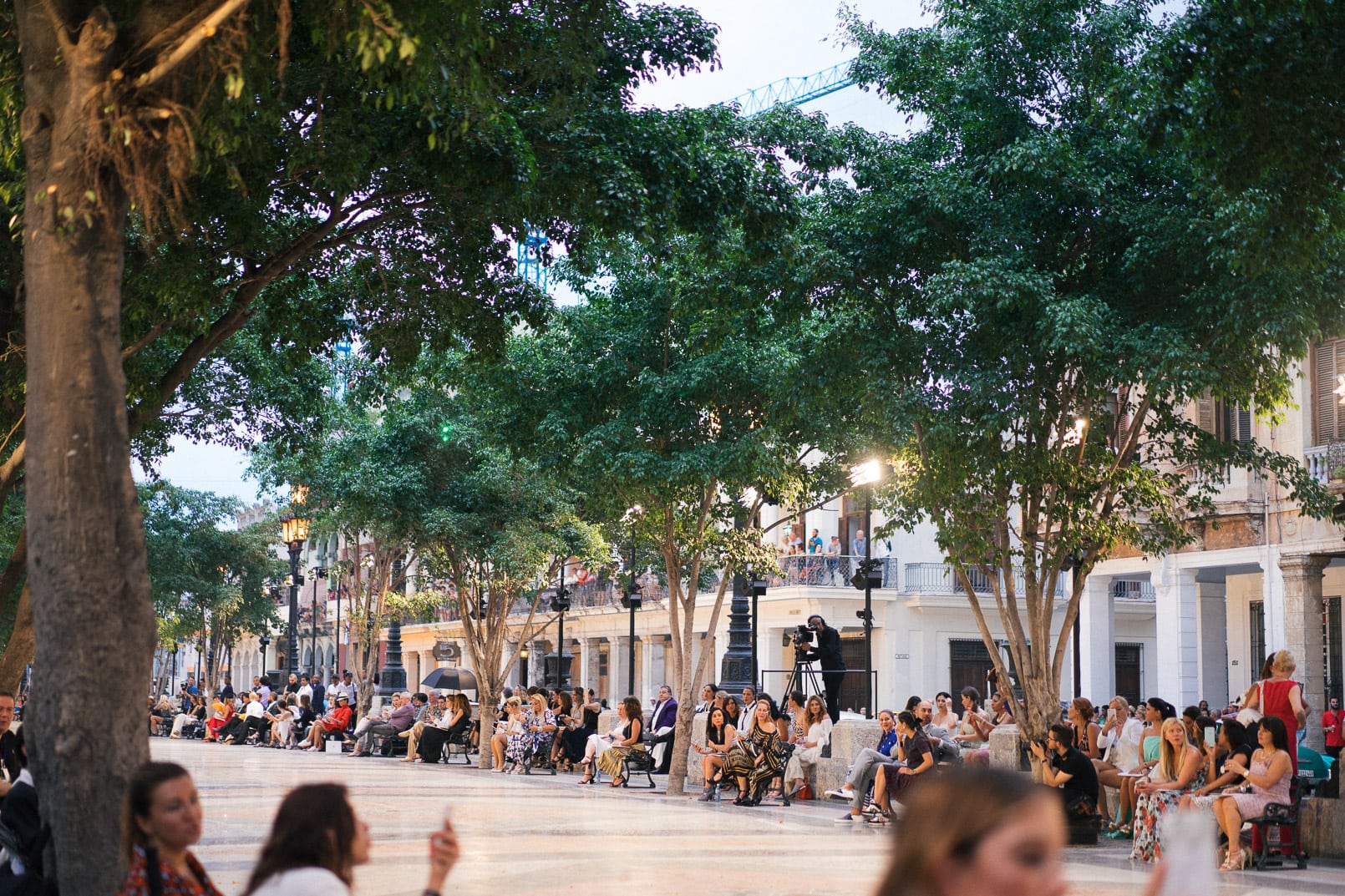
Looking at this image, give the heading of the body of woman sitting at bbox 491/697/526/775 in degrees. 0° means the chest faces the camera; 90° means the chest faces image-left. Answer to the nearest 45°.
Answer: approximately 45°

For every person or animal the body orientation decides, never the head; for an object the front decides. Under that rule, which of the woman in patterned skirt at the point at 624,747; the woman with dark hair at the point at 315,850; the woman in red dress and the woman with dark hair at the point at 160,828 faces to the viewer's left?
the woman in patterned skirt

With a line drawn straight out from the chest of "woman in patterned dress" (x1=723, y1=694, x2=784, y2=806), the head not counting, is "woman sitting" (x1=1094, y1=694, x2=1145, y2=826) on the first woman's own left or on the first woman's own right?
on the first woman's own left

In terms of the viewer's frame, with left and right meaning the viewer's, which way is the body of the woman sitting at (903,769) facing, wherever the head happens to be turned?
facing to the left of the viewer

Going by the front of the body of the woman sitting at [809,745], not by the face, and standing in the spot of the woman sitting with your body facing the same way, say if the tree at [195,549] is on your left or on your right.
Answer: on your right

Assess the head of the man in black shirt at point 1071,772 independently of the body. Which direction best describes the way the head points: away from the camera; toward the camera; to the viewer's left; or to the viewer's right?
to the viewer's left

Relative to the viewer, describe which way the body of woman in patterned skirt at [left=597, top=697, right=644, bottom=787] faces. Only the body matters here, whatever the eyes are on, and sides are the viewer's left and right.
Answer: facing to the left of the viewer

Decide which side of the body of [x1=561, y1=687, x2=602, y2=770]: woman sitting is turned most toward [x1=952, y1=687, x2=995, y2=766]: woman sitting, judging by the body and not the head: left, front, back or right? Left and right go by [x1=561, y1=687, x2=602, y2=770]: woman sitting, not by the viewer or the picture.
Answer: left

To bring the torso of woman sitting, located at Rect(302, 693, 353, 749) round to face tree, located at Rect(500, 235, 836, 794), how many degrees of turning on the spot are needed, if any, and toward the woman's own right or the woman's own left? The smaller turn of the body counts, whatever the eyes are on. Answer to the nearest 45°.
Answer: approximately 45° to the woman's own left

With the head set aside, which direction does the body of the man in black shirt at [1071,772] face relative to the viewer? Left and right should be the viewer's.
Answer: facing to the left of the viewer
